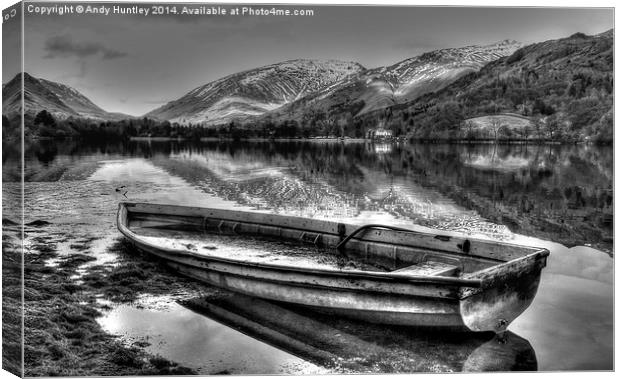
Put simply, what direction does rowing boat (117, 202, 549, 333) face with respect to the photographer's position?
facing away from the viewer and to the left of the viewer

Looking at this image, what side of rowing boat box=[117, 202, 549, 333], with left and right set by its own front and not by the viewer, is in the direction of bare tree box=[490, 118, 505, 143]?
right
